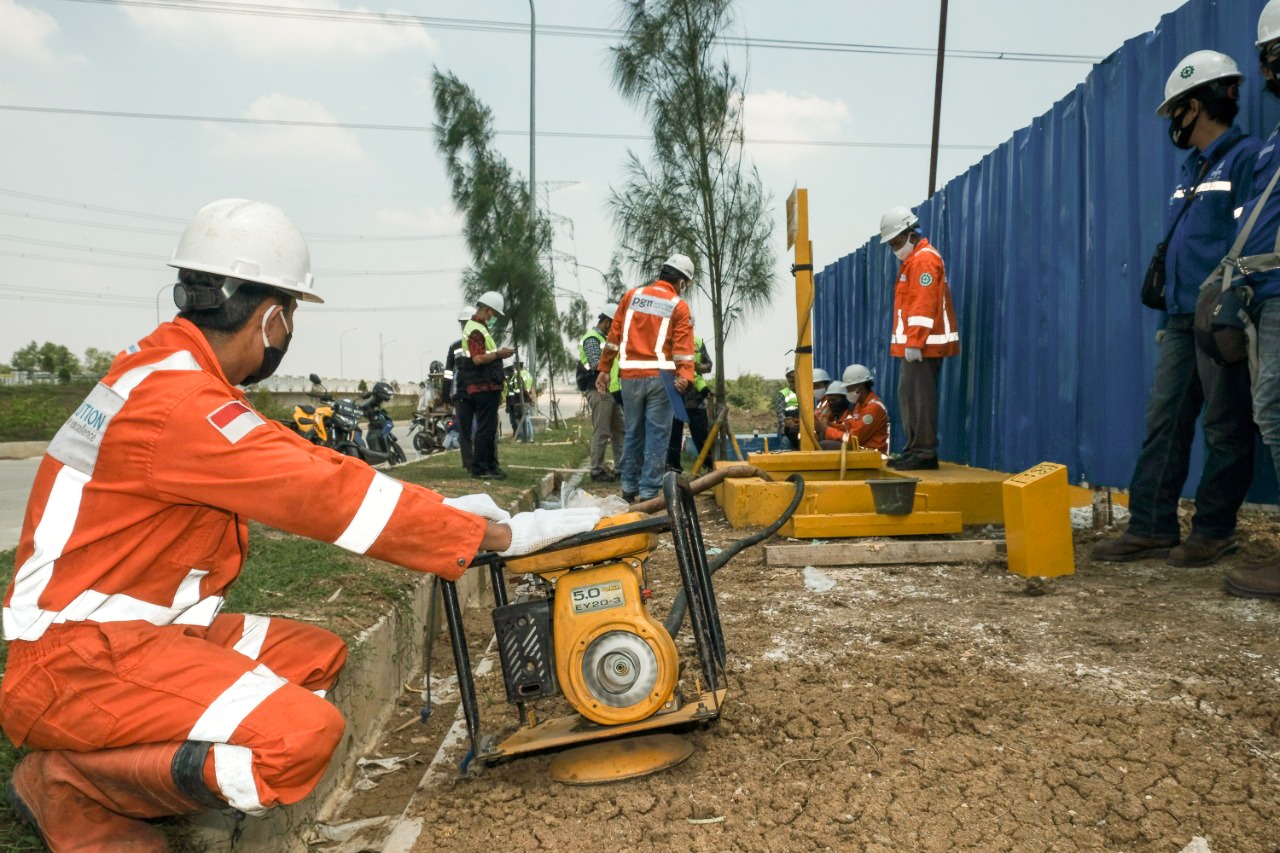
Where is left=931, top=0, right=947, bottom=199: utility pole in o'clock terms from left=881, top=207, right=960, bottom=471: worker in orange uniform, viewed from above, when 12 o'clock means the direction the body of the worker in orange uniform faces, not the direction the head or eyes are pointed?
The utility pole is roughly at 3 o'clock from the worker in orange uniform.

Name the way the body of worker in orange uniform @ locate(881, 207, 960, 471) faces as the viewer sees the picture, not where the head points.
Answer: to the viewer's left

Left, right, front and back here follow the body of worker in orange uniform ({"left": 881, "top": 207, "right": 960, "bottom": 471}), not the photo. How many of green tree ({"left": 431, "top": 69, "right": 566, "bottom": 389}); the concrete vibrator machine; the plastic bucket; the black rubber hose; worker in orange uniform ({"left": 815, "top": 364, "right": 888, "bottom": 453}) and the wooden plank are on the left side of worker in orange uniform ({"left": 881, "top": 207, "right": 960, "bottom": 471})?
4

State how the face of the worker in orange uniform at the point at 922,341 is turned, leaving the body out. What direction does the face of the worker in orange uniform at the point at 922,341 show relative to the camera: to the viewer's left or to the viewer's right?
to the viewer's left
